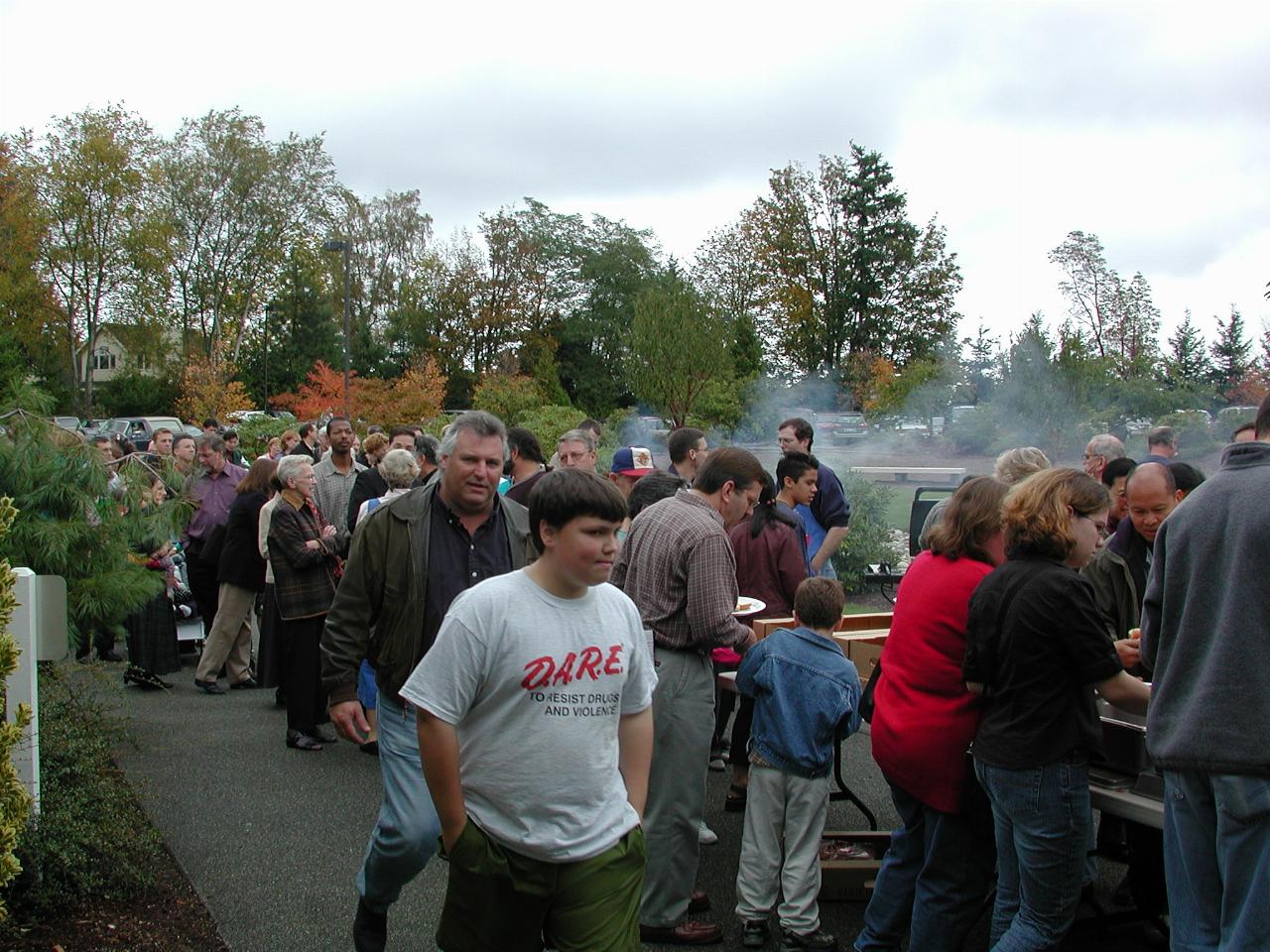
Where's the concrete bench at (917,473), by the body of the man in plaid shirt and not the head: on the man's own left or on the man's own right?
on the man's own left

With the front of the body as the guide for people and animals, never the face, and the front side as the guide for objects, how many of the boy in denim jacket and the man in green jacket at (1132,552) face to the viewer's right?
0

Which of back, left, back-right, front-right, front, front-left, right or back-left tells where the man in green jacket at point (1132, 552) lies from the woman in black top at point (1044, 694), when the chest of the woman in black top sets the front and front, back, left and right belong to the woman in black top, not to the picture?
front-left

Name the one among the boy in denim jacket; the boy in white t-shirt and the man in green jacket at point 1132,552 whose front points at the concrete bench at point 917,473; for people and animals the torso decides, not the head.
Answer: the boy in denim jacket

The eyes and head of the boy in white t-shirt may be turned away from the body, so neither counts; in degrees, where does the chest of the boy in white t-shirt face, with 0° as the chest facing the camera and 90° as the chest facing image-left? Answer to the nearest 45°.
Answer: approximately 315°

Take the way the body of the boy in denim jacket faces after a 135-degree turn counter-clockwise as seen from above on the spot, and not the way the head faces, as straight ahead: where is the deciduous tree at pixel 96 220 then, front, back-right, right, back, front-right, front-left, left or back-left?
right

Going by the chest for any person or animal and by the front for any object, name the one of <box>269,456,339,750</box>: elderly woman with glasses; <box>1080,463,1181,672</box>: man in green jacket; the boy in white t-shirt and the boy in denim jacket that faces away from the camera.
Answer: the boy in denim jacket

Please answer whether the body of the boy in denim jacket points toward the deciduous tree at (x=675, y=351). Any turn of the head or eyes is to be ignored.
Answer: yes

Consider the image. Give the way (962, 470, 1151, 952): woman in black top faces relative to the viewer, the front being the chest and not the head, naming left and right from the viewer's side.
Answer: facing away from the viewer and to the right of the viewer

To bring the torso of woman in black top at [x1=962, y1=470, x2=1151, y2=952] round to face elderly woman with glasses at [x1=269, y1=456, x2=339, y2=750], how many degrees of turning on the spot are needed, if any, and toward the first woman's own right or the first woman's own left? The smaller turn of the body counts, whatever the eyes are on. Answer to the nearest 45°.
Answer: approximately 90° to the first woman's own left

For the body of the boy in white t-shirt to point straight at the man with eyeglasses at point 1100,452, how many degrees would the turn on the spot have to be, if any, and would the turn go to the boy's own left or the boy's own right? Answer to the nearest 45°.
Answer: approximately 90° to the boy's own left

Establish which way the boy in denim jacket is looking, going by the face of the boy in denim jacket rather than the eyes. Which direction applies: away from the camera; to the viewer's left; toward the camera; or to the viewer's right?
away from the camera

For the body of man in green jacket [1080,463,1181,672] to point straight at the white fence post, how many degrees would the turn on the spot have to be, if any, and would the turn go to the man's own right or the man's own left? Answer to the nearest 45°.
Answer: approximately 45° to the man's own right

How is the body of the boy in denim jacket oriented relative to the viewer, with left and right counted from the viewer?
facing away from the viewer

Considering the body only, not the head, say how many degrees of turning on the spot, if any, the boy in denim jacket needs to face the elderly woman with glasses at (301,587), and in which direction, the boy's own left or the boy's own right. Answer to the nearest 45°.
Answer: approximately 45° to the boy's own left

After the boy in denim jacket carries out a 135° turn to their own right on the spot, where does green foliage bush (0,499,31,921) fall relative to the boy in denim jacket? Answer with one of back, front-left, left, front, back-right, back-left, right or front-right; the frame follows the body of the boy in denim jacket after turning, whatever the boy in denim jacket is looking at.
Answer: right

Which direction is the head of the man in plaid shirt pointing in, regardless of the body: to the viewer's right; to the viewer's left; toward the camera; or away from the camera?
to the viewer's right
